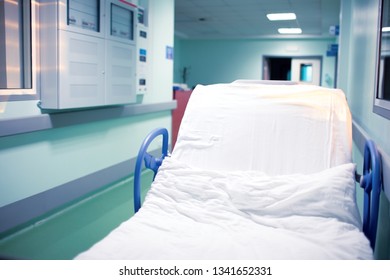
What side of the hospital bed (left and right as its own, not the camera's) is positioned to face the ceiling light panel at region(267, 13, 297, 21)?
back

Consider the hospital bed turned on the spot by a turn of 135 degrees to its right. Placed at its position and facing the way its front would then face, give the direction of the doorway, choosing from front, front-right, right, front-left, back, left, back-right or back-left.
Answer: front-right

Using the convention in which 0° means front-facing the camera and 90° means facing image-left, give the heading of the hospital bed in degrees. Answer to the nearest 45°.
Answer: approximately 0°

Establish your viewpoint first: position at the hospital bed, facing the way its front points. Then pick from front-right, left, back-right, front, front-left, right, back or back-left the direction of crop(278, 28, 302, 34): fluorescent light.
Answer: back
